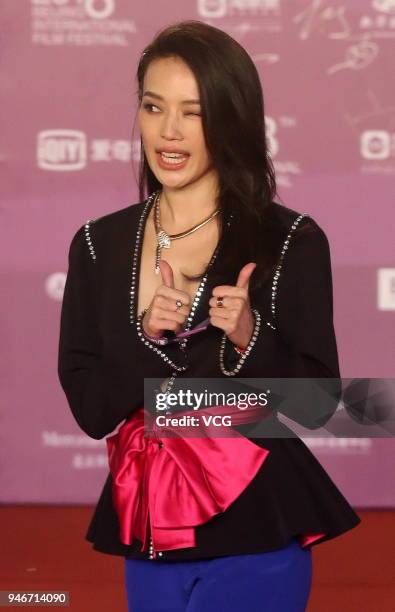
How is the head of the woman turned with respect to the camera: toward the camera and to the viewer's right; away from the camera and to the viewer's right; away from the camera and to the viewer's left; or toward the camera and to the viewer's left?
toward the camera and to the viewer's left

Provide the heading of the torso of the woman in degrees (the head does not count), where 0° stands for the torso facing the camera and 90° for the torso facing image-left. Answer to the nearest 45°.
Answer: approximately 45°
